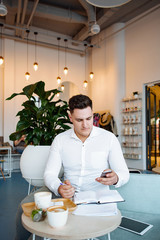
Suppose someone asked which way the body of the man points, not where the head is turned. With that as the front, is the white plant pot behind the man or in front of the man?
behind

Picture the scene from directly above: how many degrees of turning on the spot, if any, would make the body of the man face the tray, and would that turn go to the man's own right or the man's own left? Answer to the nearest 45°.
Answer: approximately 45° to the man's own right

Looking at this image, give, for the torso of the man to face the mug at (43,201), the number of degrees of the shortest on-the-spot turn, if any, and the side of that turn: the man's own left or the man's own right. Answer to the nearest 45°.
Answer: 0° — they already face it

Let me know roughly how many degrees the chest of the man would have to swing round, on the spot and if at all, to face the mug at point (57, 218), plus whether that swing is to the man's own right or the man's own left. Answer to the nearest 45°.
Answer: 0° — they already face it

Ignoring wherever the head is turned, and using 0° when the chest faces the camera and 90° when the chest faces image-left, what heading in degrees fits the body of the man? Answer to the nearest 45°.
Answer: approximately 0°

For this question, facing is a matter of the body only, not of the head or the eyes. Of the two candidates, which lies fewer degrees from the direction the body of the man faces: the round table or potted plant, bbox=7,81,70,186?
the round table

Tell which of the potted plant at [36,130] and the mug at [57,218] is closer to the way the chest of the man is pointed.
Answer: the mug

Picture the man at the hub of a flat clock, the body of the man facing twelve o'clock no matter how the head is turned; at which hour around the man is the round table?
The round table is roughly at 12 o'clock from the man.

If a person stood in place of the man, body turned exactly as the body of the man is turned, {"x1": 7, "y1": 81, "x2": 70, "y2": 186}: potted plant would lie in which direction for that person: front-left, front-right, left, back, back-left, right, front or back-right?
back-right
